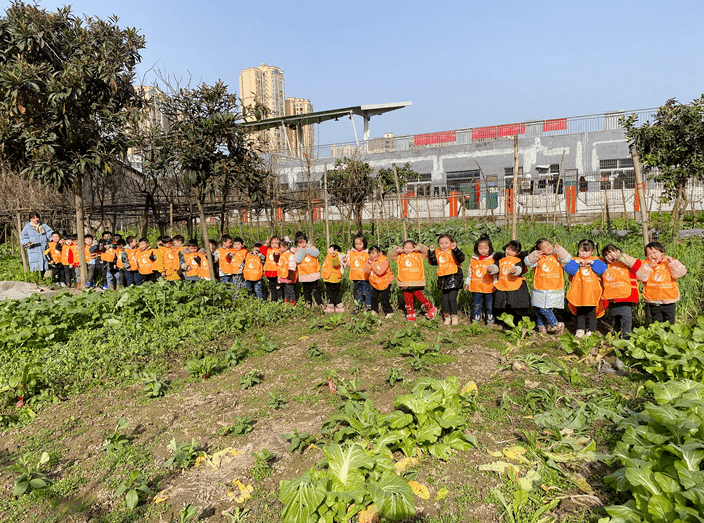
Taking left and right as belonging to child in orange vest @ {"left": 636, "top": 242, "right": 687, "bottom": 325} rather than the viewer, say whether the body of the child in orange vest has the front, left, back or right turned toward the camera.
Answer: front

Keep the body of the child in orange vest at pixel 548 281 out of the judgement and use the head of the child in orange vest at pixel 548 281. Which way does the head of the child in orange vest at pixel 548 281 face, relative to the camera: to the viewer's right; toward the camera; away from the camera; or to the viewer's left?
toward the camera

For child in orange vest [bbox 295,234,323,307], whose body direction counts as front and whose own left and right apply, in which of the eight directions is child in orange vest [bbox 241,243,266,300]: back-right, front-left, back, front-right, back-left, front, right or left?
back-right

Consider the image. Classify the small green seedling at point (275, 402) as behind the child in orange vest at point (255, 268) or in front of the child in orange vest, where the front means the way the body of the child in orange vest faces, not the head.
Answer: in front

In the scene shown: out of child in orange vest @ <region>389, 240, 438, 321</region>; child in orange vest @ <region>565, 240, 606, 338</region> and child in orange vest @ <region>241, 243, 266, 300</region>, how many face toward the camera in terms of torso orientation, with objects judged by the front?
3

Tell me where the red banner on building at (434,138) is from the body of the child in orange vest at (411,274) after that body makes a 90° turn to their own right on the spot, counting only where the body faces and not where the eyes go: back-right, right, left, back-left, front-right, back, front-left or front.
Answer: right

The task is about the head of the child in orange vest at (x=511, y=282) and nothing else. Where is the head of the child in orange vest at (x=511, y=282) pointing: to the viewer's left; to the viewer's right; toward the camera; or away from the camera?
toward the camera

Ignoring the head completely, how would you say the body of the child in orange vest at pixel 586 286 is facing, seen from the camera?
toward the camera

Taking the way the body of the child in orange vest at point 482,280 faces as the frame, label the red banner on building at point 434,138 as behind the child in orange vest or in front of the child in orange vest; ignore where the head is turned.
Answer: behind

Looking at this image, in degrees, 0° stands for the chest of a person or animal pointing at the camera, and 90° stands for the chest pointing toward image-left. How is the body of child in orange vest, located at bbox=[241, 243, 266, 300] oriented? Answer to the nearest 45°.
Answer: approximately 0°

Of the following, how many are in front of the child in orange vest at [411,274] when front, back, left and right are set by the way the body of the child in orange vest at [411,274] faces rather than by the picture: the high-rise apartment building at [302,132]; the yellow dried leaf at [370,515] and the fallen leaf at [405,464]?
2

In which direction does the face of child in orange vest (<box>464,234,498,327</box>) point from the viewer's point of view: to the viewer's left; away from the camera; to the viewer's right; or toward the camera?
toward the camera
